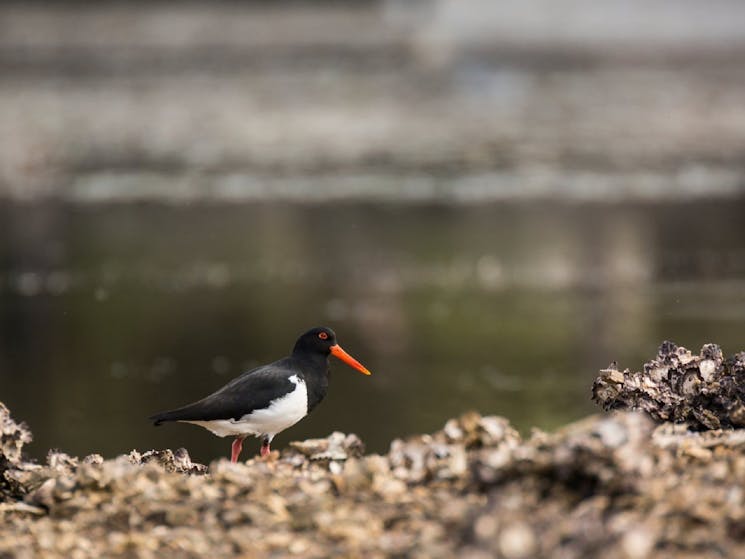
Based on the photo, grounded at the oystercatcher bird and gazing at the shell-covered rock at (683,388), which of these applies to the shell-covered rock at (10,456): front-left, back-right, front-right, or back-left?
back-right

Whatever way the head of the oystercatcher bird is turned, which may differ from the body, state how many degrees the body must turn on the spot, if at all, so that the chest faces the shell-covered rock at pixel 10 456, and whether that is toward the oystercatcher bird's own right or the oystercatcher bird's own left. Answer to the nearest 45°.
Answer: approximately 135° to the oystercatcher bird's own right

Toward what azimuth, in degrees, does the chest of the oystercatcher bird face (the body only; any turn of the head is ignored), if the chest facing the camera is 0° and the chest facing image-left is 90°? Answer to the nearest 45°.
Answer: approximately 270°

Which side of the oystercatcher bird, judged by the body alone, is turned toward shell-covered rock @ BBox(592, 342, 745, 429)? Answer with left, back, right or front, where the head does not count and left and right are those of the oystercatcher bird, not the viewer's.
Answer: front
